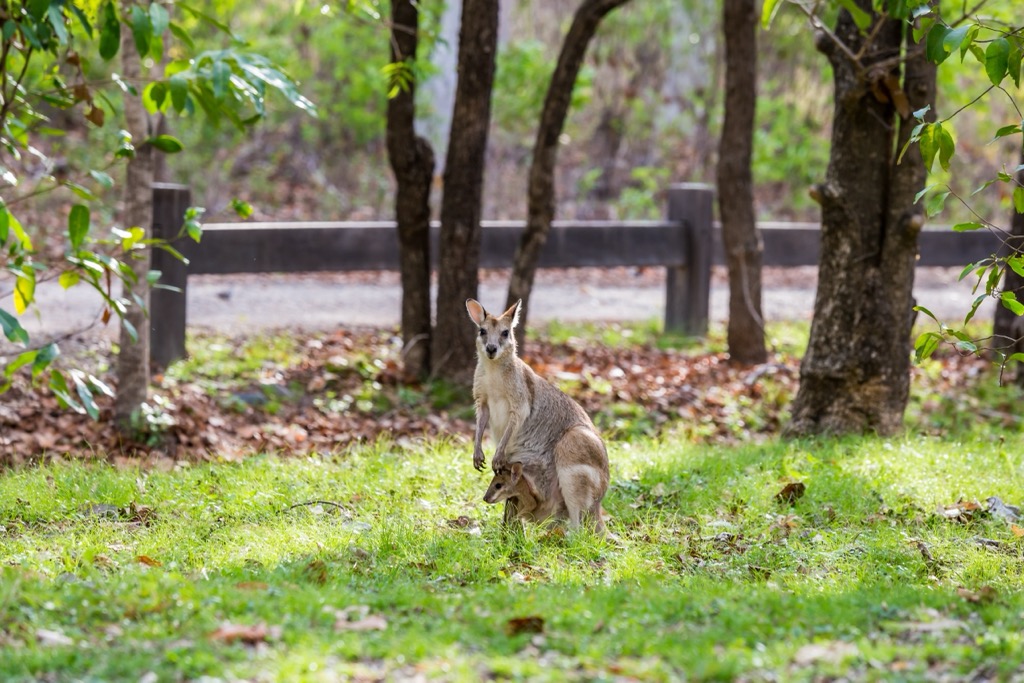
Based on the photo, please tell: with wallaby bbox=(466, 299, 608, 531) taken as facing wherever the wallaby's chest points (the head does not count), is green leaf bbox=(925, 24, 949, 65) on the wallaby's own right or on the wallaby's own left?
on the wallaby's own left

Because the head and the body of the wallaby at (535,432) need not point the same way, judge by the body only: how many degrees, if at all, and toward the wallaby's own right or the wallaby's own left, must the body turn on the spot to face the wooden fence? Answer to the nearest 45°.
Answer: approximately 135° to the wallaby's own right

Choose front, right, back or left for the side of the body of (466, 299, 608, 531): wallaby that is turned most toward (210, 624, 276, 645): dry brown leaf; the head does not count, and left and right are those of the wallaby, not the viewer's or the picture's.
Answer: front

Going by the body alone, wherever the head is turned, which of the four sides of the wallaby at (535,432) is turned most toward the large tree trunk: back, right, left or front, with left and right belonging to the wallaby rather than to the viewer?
back

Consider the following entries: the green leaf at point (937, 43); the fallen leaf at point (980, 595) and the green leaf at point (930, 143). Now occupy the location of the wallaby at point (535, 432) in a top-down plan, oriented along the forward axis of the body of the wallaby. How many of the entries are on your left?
3

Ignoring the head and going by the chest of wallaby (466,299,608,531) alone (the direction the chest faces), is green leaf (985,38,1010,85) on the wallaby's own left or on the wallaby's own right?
on the wallaby's own left

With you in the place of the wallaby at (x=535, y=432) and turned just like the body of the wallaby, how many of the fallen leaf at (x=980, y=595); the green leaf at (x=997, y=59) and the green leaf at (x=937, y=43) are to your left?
3

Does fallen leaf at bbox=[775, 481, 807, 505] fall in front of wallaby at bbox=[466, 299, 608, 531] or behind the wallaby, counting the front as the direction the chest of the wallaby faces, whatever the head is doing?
behind

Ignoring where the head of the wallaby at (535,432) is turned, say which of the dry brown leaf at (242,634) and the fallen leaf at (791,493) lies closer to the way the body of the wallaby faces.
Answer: the dry brown leaf

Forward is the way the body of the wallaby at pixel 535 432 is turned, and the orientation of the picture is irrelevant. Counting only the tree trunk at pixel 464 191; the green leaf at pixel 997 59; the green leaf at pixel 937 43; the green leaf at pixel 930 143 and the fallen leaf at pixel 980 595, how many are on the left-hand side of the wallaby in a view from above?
4

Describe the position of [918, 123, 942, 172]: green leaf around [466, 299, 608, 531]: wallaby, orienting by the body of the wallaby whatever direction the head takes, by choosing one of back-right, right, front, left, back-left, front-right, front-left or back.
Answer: left

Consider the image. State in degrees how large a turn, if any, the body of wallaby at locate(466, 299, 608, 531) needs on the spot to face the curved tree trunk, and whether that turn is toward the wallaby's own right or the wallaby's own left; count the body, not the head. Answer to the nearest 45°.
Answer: approximately 135° to the wallaby's own right

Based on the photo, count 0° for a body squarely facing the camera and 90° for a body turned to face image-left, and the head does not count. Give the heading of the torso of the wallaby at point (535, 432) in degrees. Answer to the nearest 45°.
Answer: approximately 45°

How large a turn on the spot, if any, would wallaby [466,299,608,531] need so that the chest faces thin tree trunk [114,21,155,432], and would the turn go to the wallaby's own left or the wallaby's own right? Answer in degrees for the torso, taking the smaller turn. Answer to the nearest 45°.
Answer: approximately 90° to the wallaby's own right
